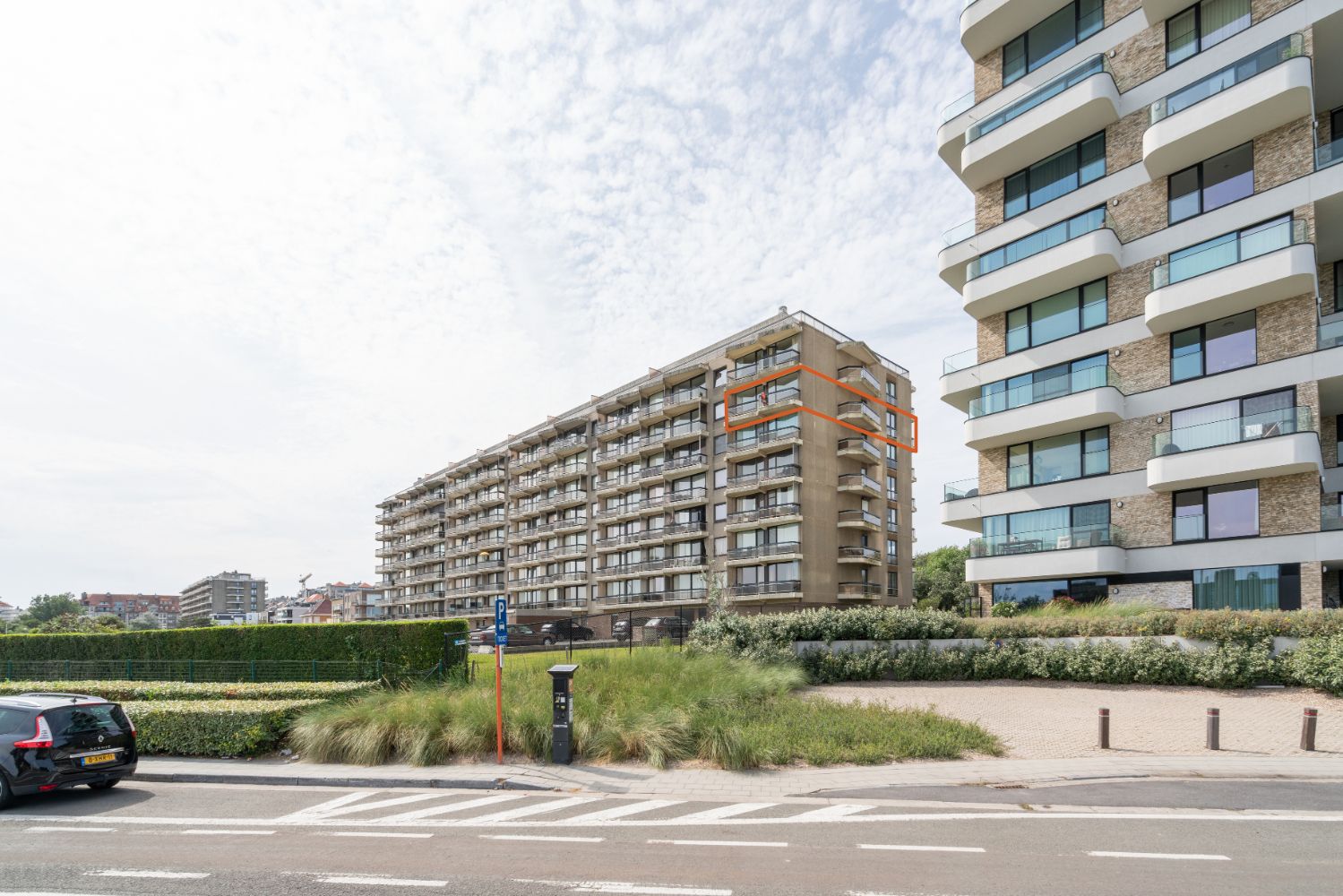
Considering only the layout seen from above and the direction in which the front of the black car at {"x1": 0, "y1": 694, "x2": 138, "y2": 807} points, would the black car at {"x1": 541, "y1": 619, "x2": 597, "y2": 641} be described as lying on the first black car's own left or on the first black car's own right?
on the first black car's own right

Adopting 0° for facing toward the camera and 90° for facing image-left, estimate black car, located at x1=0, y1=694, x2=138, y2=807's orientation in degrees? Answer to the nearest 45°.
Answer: approximately 135°

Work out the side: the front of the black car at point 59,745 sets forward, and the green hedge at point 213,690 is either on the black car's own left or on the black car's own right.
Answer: on the black car's own right

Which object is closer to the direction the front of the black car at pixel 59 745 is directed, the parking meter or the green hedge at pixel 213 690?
the green hedge

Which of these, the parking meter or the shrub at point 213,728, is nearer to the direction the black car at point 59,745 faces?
the shrub
